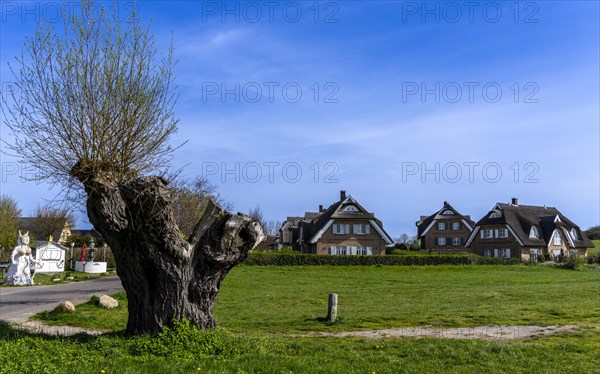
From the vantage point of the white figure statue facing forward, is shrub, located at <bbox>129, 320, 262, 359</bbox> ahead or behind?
ahead

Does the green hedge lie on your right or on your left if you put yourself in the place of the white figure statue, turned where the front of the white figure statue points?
on your left

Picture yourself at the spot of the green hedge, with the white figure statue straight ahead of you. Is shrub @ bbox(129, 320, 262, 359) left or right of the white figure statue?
left

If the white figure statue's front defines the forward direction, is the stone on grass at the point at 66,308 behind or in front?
in front

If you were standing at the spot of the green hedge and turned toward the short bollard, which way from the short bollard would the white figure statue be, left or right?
right

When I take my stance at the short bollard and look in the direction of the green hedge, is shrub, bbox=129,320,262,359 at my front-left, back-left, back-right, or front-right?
back-left

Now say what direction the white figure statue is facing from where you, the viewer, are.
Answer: facing the viewer and to the right of the viewer
